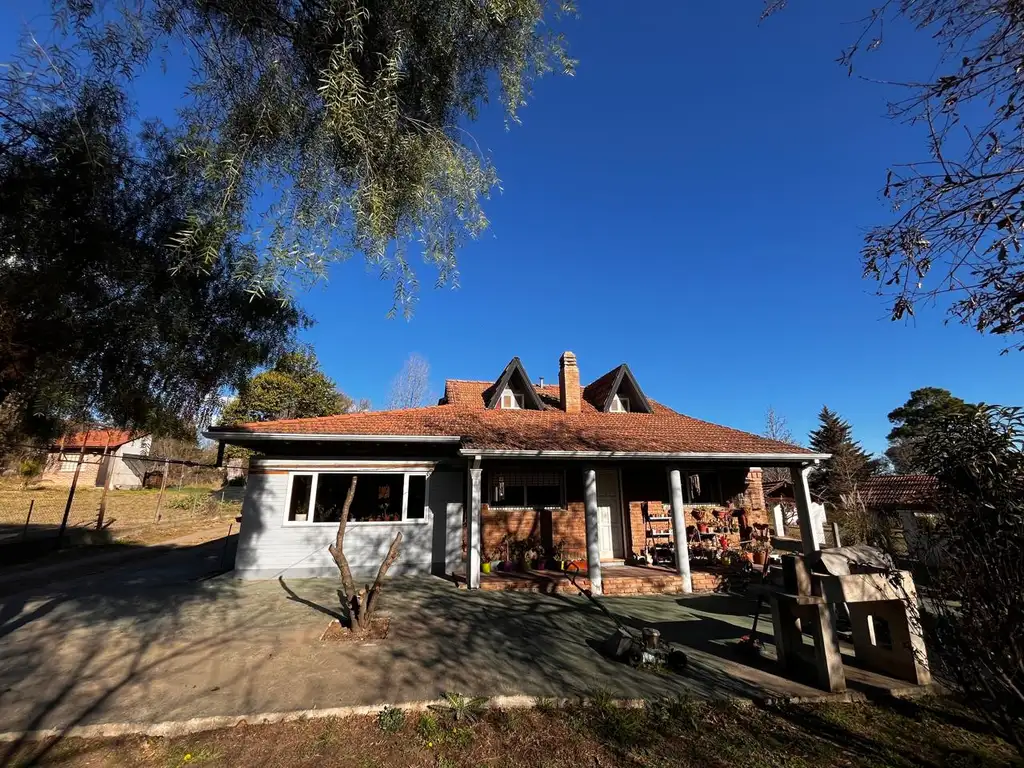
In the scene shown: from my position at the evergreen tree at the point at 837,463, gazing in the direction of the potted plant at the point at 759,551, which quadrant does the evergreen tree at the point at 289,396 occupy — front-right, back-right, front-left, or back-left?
front-right

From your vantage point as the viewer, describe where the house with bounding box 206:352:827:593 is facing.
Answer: facing the viewer

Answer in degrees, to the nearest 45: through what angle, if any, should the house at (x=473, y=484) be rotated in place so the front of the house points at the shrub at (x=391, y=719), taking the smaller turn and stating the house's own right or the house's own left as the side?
0° — it already faces it

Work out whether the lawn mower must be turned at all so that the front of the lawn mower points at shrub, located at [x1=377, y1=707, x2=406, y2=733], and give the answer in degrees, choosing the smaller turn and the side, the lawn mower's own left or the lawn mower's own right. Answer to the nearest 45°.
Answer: approximately 90° to the lawn mower's own right

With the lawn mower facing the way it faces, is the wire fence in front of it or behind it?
behind

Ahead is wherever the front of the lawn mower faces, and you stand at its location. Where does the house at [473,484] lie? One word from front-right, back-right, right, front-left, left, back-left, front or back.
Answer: back

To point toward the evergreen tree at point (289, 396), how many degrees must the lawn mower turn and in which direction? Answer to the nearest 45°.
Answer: approximately 180°

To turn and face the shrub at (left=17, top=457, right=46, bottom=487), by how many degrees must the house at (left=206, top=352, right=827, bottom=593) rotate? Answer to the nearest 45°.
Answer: approximately 90° to its right

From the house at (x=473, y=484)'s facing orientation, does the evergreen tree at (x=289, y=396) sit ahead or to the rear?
to the rear

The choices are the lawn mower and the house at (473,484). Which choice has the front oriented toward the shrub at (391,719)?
the house

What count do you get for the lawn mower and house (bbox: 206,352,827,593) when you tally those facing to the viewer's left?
0

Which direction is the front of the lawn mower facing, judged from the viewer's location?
facing the viewer and to the right of the viewer

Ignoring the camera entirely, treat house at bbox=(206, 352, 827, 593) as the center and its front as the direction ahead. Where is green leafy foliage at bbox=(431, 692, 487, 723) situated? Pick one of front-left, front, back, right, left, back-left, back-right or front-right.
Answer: front

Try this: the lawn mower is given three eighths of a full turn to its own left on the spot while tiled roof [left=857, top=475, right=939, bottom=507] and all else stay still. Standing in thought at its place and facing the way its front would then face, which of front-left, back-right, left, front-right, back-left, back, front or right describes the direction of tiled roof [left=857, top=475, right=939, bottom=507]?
front-right

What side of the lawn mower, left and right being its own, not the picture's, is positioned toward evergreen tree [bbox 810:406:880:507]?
left

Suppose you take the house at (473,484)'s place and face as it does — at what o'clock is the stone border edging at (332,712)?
The stone border edging is roughly at 12 o'clock from the house.

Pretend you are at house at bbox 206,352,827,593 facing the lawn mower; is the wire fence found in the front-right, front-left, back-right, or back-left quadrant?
back-right

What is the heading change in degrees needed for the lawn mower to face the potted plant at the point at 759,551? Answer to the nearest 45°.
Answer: approximately 90° to its left

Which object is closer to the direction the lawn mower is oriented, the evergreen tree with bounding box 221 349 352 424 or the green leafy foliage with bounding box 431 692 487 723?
the green leafy foliage
